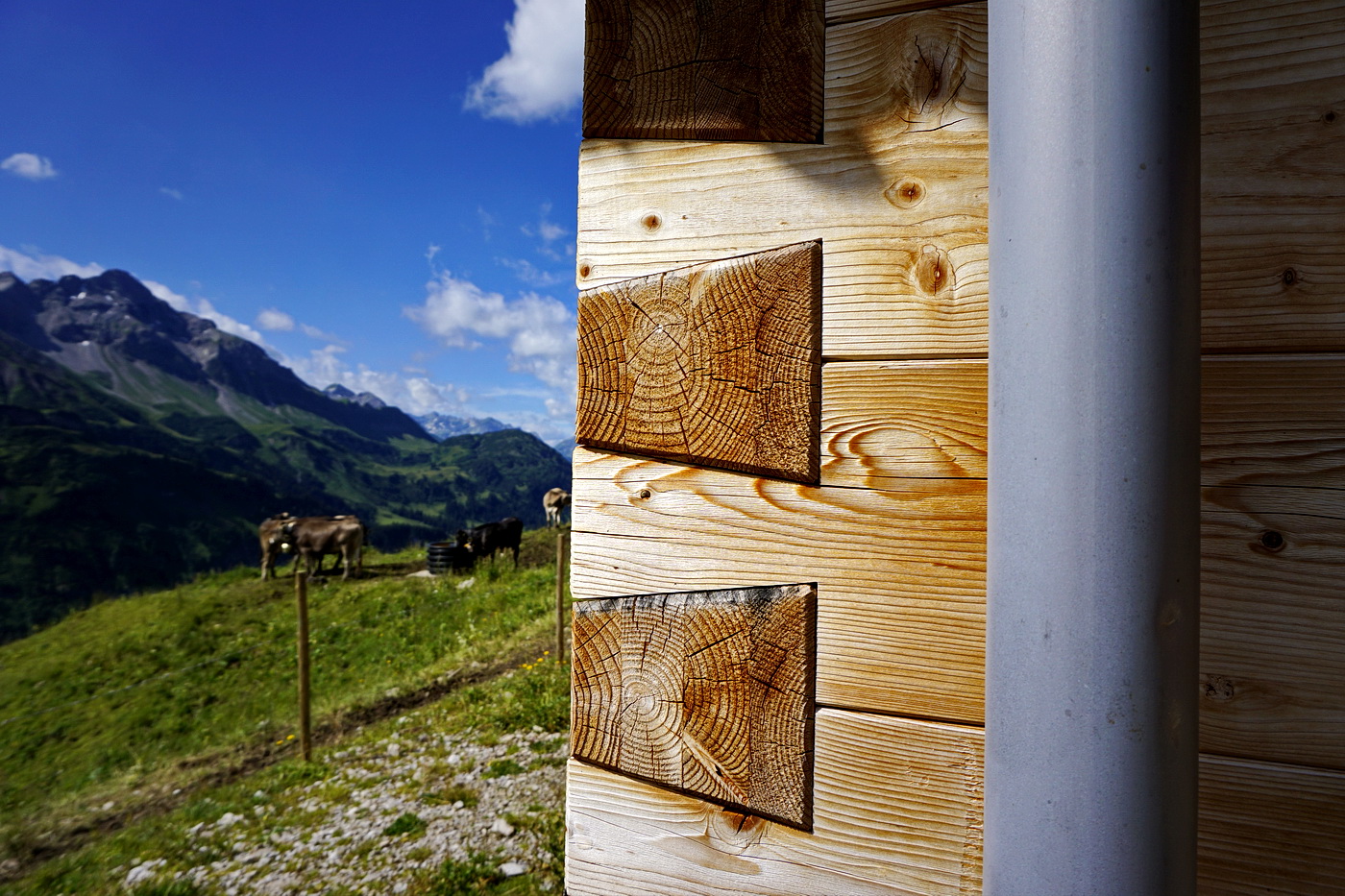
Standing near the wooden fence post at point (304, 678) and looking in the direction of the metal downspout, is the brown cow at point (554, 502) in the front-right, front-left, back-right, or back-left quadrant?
back-left

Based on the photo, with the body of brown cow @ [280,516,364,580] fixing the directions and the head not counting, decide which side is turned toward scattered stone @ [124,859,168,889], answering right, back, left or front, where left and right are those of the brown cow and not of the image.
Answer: left

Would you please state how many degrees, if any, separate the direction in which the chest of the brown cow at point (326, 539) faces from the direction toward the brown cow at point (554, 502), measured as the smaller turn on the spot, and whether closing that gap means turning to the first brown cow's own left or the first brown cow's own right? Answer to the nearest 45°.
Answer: approximately 180°

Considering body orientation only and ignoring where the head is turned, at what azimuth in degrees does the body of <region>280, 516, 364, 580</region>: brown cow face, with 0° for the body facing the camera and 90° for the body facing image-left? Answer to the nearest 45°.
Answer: approximately 90°

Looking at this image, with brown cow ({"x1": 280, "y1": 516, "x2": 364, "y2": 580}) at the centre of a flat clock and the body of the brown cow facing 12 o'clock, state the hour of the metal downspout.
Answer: The metal downspout is roughly at 9 o'clock from the brown cow.

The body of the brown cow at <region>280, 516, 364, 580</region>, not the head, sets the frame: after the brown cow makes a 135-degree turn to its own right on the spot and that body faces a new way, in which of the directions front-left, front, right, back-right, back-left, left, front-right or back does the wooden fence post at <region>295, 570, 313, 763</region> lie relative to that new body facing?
back-right

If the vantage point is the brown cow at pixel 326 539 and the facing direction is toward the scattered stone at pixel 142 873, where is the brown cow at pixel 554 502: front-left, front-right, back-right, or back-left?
back-left
